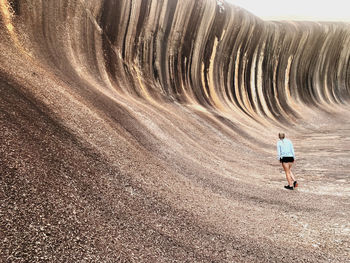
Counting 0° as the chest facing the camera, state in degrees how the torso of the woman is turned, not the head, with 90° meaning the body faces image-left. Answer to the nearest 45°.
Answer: approximately 135°
